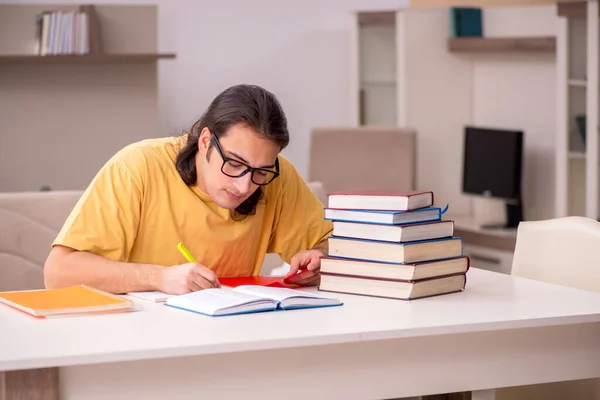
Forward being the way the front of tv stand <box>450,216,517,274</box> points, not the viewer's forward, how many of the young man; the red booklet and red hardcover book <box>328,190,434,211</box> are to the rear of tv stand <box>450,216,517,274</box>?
0

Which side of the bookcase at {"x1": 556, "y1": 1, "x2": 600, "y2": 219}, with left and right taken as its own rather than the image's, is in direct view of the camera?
front

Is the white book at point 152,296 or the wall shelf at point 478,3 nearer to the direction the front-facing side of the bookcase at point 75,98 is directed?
the white book

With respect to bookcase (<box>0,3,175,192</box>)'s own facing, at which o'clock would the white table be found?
The white table is roughly at 12 o'clock from the bookcase.

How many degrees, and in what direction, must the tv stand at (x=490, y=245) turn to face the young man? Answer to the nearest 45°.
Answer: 0° — it already faces them

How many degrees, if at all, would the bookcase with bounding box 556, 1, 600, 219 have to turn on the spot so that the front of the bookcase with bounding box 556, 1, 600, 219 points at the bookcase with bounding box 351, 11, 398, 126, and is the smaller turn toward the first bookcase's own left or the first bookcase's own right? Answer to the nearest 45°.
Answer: approximately 135° to the first bookcase's own right

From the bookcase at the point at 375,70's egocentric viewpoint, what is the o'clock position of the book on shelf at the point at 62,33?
The book on shelf is roughly at 2 o'clock from the bookcase.

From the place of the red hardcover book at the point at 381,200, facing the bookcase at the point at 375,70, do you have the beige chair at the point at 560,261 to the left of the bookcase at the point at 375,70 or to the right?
right

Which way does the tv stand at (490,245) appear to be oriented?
toward the camera

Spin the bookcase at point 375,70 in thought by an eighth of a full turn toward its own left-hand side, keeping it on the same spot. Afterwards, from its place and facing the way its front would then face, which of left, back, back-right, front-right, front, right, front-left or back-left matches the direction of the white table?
front-right

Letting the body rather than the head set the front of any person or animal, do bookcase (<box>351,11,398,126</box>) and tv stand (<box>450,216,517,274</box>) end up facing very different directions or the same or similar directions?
same or similar directions

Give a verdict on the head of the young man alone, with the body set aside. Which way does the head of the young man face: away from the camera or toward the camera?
toward the camera

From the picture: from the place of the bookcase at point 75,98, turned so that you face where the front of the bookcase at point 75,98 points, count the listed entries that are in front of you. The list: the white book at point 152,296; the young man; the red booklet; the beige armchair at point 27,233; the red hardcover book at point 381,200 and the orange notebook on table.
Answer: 6

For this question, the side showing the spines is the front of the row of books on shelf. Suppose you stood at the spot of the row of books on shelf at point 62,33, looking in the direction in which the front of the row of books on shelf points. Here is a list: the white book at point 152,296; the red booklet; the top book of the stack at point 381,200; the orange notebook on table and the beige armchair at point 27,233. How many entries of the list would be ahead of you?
5

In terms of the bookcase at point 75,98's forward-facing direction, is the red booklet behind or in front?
in front

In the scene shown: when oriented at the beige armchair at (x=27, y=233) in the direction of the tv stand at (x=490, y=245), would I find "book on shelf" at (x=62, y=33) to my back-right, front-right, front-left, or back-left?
front-left

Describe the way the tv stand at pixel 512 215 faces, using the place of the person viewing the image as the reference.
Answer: facing the viewer

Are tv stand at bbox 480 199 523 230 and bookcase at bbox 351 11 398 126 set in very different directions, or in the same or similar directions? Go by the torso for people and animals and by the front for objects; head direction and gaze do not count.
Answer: same or similar directions

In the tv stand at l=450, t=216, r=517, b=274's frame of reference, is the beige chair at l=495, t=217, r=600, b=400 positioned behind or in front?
in front

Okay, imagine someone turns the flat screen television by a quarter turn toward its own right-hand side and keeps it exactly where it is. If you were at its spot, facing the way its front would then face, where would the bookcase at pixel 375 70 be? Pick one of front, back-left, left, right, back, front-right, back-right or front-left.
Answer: front

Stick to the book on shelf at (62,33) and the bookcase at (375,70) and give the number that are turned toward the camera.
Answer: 2
